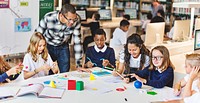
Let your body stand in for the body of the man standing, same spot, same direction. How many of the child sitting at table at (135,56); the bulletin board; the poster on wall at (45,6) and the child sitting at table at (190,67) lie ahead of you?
2

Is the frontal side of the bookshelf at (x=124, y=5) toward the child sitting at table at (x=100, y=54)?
yes

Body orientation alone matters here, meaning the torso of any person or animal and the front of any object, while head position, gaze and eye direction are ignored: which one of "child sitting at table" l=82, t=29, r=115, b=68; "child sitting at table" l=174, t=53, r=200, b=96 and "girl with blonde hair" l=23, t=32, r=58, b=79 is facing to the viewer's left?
"child sitting at table" l=174, t=53, r=200, b=96

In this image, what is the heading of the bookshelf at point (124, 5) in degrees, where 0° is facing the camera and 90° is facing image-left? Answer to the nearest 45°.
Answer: approximately 0°

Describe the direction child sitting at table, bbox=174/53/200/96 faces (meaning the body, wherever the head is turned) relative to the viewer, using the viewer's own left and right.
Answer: facing to the left of the viewer

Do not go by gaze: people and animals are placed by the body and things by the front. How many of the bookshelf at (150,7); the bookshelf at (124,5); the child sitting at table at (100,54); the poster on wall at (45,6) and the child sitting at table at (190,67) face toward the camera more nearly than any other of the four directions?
4

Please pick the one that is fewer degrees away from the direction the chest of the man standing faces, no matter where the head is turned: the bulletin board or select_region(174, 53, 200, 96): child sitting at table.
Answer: the child sitting at table

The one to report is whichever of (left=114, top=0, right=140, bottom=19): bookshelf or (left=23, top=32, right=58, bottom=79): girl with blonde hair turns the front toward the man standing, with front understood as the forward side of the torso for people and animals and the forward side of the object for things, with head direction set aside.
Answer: the bookshelf
